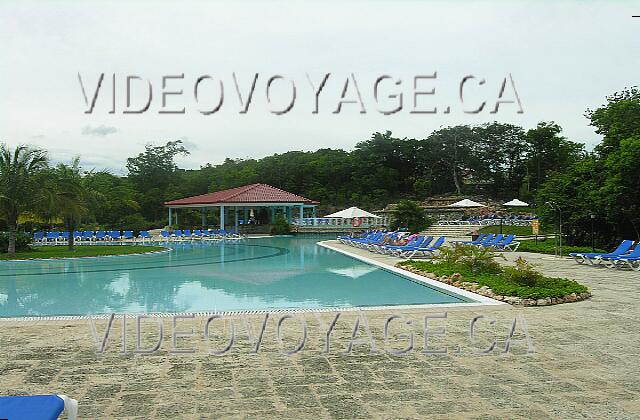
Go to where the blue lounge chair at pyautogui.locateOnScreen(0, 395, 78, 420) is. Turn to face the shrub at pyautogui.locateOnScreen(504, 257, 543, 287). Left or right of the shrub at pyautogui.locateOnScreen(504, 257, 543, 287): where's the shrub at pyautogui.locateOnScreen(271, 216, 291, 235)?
left

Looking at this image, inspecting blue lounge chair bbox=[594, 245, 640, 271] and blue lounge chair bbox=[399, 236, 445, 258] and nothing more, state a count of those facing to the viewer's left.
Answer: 2

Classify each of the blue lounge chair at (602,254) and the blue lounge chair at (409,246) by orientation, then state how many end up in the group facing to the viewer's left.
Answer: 2

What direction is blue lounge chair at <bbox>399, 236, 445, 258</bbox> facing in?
to the viewer's left

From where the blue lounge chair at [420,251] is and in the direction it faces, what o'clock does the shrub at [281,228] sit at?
The shrub is roughly at 2 o'clock from the blue lounge chair.

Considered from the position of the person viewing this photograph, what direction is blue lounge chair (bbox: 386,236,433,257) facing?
facing to the left of the viewer

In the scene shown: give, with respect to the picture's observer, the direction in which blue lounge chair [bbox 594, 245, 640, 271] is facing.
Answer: facing to the left of the viewer

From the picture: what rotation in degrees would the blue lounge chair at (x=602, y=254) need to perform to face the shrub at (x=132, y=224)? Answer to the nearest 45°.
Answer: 0° — it already faces it

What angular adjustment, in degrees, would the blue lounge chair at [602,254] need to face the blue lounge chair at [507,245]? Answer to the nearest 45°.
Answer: approximately 45° to its right

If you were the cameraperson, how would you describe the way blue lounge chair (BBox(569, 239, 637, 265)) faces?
facing to the left of the viewer
